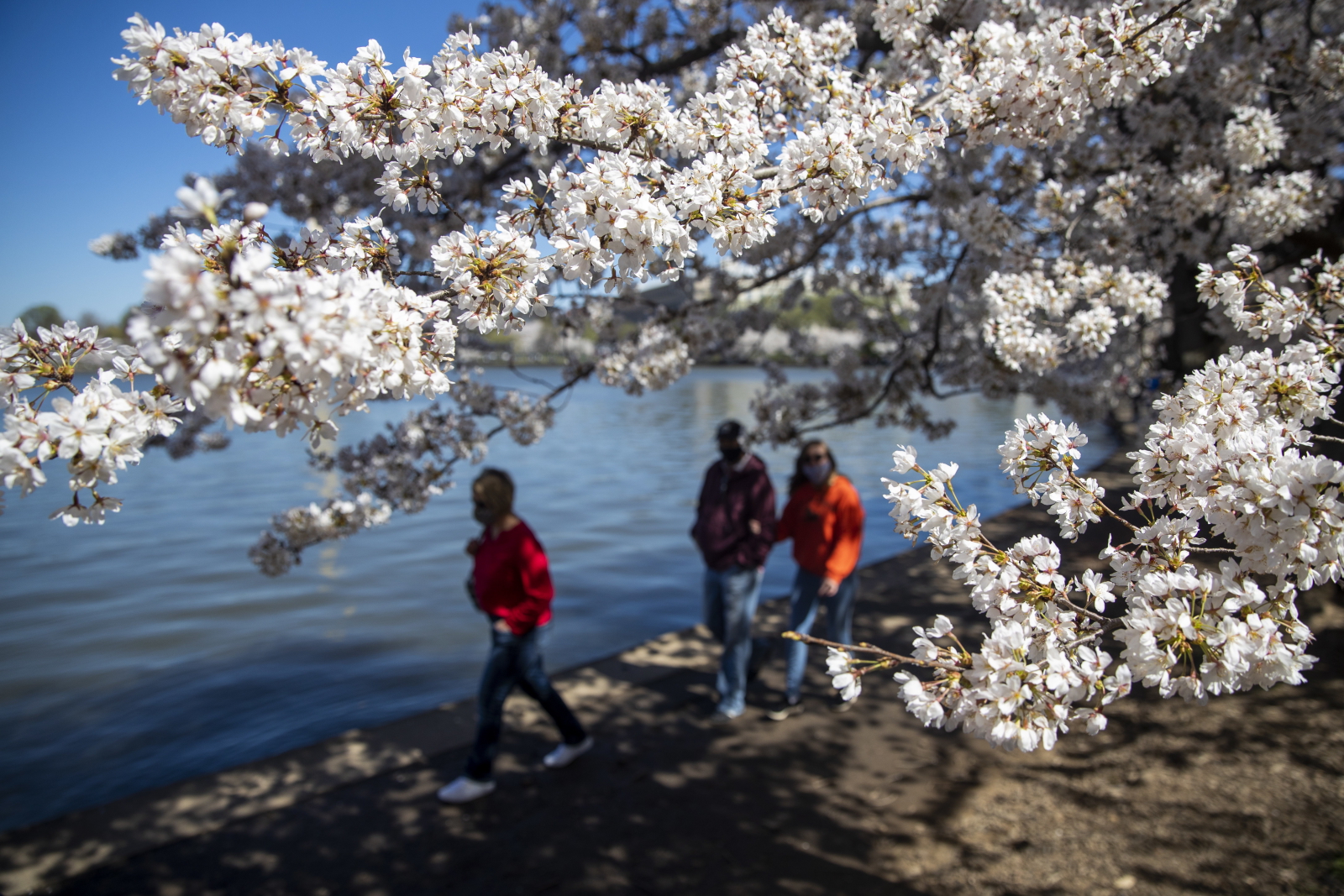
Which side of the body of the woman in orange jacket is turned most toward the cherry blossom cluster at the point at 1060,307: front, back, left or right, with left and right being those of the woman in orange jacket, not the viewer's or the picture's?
left

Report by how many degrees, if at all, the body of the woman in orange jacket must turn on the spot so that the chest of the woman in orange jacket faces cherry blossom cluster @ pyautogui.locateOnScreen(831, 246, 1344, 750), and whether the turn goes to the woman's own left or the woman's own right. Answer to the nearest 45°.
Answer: approximately 45° to the woman's own left

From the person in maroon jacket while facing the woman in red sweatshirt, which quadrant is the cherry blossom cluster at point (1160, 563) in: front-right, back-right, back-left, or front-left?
front-left

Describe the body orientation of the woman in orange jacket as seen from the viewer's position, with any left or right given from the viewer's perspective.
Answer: facing the viewer and to the left of the viewer

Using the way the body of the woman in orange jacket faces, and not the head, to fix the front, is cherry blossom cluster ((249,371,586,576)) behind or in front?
in front

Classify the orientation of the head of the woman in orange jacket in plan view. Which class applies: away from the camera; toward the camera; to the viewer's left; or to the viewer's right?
toward the camera

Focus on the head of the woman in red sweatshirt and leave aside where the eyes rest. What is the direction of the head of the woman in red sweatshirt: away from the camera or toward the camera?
toward the camera
